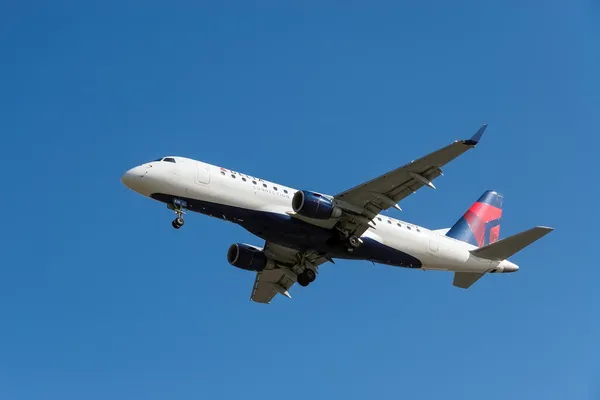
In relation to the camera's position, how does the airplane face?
facing the viewer and to the left of the viewer
